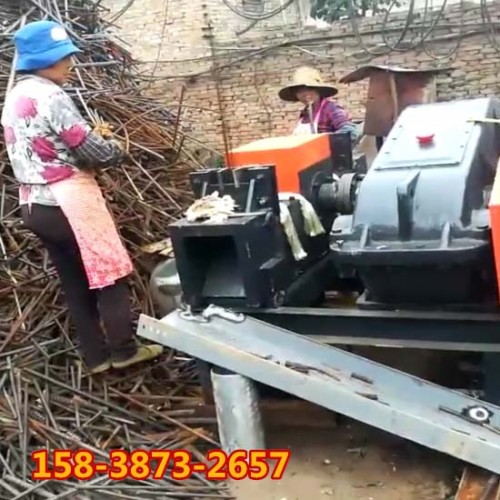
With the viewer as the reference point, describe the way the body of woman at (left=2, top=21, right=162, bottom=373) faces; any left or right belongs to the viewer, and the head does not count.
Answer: facing to the right of the viewer

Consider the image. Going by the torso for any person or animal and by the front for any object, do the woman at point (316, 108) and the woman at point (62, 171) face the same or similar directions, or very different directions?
very different directions

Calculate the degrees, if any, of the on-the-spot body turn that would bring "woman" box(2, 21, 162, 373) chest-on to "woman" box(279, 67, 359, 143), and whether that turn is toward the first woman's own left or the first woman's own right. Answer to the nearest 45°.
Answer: approximately 45° to the first woman's own left

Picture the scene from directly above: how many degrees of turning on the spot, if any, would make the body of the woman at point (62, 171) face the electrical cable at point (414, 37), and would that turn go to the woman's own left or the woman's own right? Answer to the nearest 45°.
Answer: approximately 45° to the woman's own left

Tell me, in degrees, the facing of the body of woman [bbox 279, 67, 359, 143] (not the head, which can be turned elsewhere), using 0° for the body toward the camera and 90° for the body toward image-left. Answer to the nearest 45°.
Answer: approximately 45°

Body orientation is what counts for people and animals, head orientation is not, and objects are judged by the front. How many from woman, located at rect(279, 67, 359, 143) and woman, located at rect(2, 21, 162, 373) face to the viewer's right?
1

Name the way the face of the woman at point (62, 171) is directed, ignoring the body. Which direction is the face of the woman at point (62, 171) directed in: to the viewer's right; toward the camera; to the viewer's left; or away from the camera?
to the viewer's right

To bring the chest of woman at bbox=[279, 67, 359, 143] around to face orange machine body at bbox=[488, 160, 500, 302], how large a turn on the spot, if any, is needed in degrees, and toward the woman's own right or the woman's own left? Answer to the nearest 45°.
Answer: approximately 45° to the woman's own left

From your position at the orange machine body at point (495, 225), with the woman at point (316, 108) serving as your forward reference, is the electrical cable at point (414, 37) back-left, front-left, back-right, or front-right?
front-right

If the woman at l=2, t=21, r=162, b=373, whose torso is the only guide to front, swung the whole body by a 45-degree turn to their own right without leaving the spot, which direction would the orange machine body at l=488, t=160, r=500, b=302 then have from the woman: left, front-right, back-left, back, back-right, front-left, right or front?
front

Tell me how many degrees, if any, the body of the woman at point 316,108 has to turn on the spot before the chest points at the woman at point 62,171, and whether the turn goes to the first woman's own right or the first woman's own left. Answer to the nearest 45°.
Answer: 0° — they already face them
